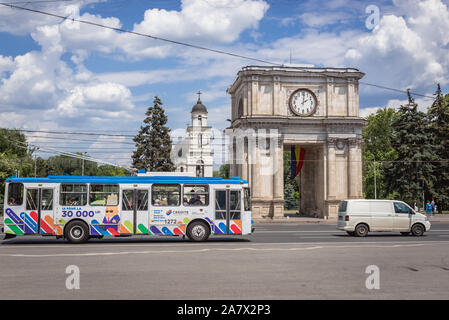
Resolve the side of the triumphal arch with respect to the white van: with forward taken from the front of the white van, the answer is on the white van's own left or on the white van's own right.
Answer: on the white van's own left

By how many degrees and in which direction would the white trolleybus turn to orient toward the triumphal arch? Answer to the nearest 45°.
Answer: approximately 45° to its left

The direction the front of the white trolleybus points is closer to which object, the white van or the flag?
the white van

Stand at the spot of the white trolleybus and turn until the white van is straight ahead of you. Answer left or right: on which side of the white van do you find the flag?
left

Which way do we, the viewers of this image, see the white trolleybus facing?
facing to the right of the viewer

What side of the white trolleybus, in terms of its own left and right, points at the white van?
front

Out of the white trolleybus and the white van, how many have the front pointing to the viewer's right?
2

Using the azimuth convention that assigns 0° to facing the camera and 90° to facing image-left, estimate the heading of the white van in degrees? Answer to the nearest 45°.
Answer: approximately 270°

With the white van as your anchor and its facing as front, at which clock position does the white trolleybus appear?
The white trolleybus is roughly at 5 o'clock from the white van.

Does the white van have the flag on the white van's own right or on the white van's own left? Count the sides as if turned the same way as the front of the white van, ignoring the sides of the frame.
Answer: on the white van's own left
